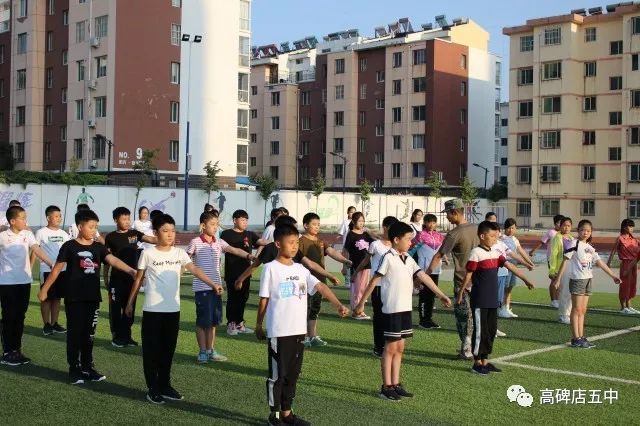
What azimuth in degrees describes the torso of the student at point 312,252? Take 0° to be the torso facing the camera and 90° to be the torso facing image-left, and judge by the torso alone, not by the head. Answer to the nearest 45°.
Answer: approximately 315°

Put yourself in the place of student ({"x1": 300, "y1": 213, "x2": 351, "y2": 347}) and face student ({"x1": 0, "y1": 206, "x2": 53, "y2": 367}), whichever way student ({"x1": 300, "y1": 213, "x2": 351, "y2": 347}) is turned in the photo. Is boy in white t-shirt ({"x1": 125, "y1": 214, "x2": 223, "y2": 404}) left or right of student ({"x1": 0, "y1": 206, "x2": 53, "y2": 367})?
left

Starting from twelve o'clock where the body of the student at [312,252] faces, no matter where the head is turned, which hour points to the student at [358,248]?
the student at [358,248] is roughly at 8 o'clock from the student at [312,252].

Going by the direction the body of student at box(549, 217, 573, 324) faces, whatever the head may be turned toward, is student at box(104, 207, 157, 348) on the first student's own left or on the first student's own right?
on the first student's own right

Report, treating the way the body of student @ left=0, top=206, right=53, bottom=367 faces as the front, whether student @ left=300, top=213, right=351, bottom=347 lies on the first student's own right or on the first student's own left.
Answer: on the first student's own left

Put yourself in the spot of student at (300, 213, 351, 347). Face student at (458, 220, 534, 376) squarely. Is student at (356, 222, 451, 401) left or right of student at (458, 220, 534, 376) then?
right

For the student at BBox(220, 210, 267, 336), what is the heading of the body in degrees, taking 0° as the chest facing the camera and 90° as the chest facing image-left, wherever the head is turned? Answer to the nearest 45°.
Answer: approximately 315°
